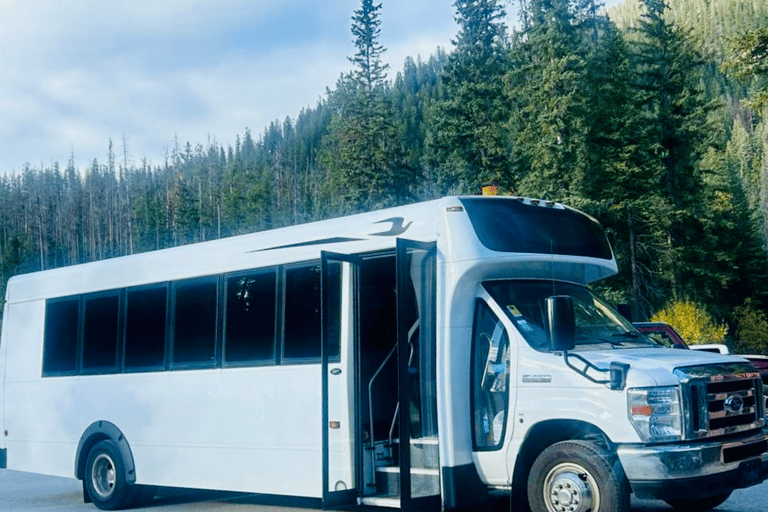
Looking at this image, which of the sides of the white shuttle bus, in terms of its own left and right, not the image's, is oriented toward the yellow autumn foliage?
left

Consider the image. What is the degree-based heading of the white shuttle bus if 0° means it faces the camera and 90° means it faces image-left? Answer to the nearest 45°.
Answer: approximately 315°
